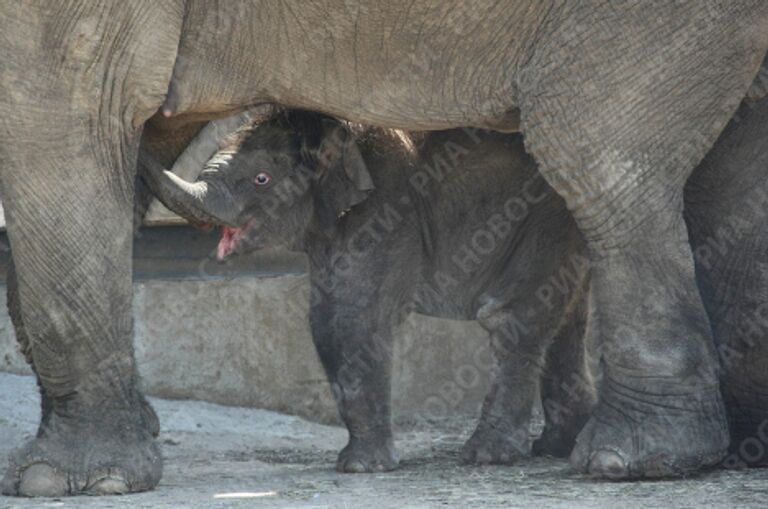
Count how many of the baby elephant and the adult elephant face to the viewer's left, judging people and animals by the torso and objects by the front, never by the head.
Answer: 2

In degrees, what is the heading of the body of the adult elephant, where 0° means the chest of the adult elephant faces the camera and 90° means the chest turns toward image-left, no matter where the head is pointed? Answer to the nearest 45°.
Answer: approximately 90°

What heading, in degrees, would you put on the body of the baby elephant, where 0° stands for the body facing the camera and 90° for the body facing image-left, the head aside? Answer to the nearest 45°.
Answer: approximately 90°
